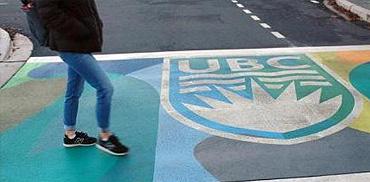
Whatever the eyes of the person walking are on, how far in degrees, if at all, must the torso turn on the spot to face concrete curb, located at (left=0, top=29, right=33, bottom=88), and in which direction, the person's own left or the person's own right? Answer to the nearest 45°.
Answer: approximately 90° to the person's own left

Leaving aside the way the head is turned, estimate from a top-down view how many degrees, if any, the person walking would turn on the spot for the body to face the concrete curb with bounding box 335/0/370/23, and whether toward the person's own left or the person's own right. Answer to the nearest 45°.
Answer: approximately 45° to the person's own left

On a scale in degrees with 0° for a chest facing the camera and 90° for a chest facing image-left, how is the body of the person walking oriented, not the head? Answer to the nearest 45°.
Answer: approximately 270°

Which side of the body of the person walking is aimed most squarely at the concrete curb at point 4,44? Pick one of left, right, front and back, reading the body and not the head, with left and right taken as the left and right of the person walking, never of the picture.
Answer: left
